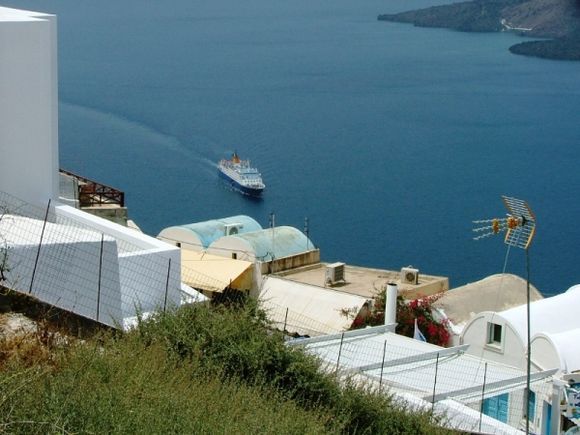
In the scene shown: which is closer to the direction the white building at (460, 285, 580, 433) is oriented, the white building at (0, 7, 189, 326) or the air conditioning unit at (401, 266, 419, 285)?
the white building

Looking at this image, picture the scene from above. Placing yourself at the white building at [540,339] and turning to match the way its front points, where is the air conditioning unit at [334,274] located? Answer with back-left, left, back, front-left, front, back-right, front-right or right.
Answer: right

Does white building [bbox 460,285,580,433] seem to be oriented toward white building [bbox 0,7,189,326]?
yes

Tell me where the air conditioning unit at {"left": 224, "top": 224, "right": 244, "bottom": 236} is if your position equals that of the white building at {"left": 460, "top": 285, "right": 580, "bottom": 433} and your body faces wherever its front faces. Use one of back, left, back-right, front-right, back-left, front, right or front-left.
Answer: right

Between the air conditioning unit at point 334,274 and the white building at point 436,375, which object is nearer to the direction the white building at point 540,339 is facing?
the white building

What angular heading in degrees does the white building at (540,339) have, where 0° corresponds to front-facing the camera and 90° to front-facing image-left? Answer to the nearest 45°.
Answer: approximately 45°

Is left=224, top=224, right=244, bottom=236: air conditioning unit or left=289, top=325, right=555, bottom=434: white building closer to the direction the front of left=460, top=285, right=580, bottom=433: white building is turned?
the white building
